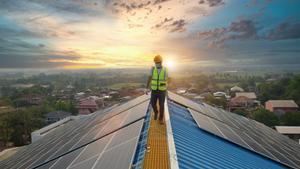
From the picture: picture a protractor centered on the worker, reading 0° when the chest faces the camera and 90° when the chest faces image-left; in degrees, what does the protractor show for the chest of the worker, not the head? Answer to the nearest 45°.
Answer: approximately 0°

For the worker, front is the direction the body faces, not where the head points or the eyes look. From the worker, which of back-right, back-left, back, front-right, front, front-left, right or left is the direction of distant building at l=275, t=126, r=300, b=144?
back-left

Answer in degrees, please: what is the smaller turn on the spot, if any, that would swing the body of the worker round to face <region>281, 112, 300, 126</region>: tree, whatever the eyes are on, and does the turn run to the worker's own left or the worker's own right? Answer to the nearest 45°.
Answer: approximately 135° to the worker's own left
